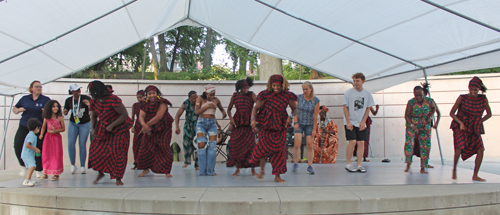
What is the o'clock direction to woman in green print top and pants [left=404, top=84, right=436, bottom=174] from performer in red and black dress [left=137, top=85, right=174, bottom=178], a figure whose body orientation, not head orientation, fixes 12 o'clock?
The woman in green print top and pants is roughly at 8 o'clock from the performer in red and black dress.

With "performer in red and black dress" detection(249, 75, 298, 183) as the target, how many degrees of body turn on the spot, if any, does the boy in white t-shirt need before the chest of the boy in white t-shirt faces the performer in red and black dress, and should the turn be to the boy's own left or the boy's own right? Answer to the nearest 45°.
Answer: approximately 45° to the boy's own right

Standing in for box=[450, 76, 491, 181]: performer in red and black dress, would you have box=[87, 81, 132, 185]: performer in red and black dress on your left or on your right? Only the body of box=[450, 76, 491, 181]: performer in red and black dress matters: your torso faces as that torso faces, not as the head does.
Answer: on your right

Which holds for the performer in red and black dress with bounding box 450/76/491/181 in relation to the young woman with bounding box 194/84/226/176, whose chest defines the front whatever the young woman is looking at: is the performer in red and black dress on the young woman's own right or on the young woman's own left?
on the young woman's own left

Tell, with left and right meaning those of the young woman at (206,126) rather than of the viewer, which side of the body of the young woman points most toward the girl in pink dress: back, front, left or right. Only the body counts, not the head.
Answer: right

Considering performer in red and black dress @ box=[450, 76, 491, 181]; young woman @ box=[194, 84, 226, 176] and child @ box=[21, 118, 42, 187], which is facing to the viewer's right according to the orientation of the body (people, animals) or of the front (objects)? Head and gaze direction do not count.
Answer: the child

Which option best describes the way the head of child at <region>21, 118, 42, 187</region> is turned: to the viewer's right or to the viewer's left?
to the viewer's right

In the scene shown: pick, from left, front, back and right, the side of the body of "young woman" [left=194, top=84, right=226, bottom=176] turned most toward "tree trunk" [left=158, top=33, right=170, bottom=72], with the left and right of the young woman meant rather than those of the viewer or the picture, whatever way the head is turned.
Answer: back

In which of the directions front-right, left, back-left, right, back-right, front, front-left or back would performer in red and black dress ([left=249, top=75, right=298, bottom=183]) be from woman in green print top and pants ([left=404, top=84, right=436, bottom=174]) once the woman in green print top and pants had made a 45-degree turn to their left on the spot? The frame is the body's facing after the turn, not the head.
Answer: right

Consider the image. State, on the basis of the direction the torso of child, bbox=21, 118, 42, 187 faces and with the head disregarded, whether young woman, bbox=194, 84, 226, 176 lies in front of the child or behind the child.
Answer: in front

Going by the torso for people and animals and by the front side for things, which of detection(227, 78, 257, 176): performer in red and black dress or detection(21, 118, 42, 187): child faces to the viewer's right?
the child
